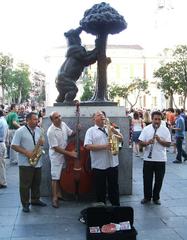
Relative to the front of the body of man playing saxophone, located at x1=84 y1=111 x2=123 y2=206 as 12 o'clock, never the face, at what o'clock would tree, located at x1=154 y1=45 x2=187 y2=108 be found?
The tree is roughly at 8 o'clock from the man playing saxophone.

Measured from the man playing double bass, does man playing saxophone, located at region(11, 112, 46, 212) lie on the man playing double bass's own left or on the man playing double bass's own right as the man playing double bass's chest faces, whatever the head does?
on the man playing double bass's own right

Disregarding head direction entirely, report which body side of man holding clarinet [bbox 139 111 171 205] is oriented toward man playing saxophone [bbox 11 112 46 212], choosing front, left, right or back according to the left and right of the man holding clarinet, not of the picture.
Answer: right

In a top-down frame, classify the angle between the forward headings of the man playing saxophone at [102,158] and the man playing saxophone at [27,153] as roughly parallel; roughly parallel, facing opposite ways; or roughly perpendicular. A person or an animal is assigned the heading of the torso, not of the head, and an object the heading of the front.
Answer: roughly parallel

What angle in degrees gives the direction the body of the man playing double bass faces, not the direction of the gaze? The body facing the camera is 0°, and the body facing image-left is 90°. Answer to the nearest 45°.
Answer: approximately 315°

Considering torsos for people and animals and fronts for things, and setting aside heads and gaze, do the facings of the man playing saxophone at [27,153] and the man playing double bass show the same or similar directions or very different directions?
same or similar directions

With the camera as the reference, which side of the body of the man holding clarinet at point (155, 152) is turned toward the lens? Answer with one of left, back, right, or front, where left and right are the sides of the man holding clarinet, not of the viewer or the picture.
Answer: front

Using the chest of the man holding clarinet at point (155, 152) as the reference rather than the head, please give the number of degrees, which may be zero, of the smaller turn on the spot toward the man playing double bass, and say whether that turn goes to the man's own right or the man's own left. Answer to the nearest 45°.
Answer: approximately 90° to the man's own right

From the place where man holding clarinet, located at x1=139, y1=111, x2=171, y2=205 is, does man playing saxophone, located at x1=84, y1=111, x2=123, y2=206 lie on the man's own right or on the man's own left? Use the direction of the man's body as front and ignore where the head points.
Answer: on the man's own right

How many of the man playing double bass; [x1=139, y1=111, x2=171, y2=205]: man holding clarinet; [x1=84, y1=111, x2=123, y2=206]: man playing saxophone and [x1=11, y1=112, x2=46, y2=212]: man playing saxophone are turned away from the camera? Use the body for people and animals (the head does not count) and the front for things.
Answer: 0

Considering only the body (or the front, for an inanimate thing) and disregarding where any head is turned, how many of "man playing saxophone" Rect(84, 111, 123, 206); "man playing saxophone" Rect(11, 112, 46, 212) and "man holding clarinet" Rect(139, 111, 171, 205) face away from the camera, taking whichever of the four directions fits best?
0

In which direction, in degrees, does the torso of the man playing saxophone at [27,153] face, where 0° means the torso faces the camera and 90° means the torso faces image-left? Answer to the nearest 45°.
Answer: approximately 315°
